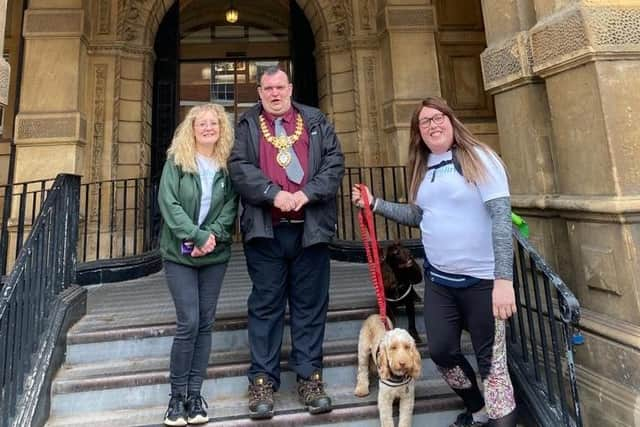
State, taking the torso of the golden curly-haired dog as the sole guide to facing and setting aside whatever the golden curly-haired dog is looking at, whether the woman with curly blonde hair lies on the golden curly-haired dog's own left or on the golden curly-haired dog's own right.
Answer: on the golden curly-haired dog's own right

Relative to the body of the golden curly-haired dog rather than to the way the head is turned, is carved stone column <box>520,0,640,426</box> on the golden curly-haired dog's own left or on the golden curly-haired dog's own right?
on the golden curly-haired dog's own left

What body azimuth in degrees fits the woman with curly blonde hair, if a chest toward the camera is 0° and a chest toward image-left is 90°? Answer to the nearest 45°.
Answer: approximately 315°

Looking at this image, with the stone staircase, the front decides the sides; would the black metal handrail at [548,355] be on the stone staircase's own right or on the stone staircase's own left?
on the stone staircase's own left

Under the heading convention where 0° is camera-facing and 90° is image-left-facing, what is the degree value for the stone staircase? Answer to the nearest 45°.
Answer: approximately 0°

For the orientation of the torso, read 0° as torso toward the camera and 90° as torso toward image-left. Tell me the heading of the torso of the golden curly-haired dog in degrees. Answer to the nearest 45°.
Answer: approximately 315°
